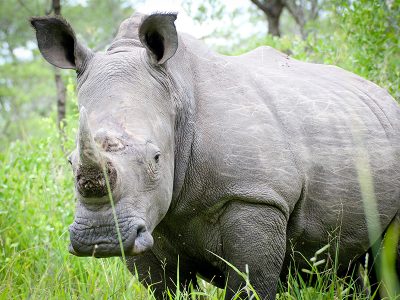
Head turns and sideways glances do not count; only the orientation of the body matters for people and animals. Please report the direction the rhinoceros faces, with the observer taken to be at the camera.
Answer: facing the viewer and to the left of the viewer
